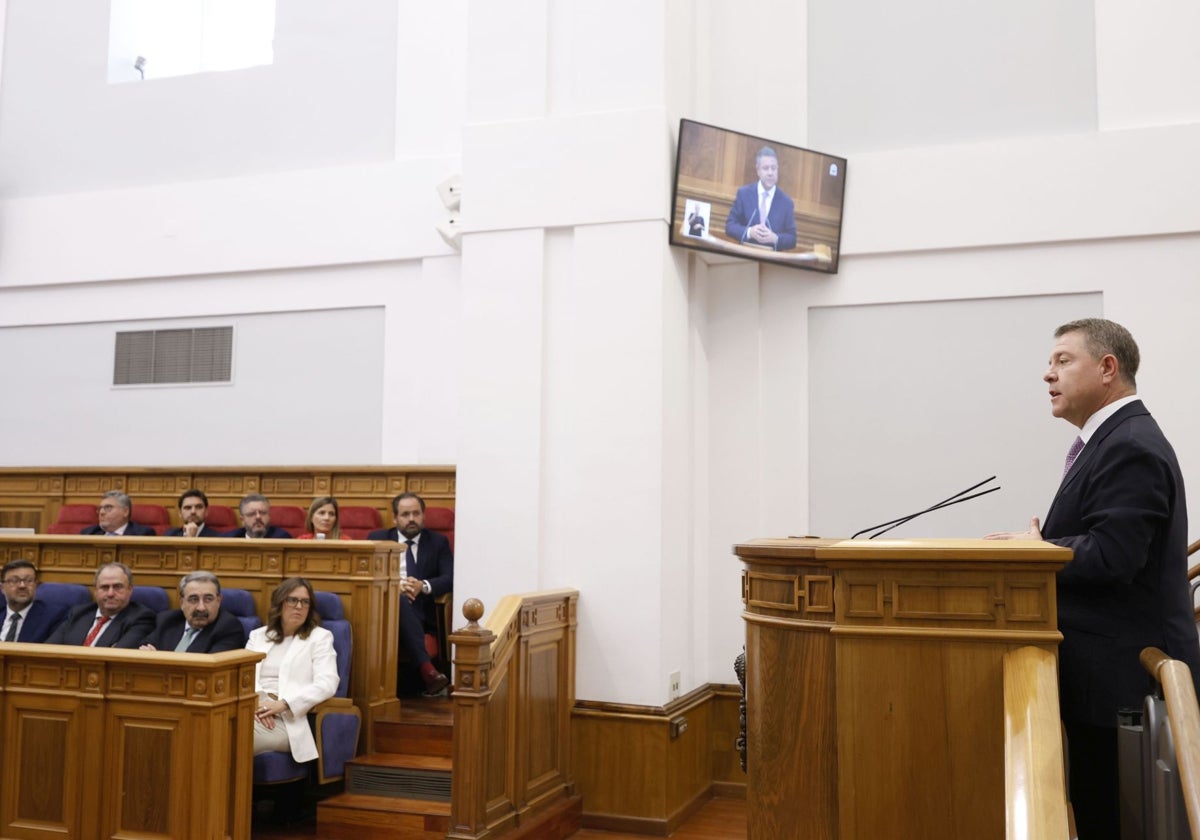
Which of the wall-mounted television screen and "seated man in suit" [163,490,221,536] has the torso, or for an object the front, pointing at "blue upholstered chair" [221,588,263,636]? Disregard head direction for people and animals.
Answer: the seated man in suit

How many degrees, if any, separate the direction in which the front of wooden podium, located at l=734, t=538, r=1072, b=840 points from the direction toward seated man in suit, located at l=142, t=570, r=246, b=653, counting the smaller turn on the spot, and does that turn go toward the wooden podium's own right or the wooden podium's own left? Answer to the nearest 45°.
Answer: approximately 45° to the wooden podium's own right

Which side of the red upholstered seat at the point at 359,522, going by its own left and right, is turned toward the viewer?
front

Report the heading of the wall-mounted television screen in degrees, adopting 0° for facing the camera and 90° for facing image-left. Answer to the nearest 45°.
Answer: approximately 315°

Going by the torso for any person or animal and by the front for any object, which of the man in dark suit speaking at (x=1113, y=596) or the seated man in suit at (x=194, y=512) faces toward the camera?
the seated man in suit

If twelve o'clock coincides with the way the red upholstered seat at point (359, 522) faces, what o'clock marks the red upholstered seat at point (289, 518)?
the red upholstered seat at point (289, 518) is roughly at 4 o'clock from the red upholstered seat at point (359, 522).

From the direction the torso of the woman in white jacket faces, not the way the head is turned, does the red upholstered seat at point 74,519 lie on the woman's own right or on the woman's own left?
on the woman's own right

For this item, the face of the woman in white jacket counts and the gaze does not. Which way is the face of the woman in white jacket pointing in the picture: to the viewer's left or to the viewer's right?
to the viewer's right

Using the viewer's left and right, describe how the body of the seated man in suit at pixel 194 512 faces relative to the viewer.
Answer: facing the viewer

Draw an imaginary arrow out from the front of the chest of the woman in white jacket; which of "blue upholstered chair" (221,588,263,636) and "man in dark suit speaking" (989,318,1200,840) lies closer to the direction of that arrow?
the man in dark suit speaking

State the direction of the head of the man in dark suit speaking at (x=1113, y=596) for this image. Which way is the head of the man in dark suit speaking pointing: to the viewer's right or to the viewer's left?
to the viewer's left
